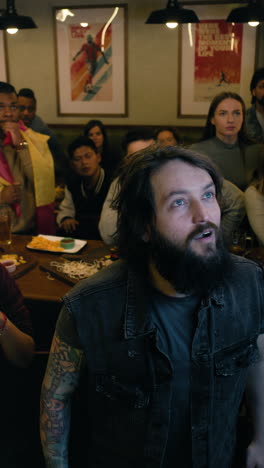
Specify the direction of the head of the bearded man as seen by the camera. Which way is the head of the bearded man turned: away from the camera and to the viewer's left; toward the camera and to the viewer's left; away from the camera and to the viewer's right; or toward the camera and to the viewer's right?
toward the camera and to the viewer's right

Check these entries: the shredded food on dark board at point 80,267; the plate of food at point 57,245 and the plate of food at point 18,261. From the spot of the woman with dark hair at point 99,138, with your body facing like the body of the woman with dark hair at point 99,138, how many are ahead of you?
3

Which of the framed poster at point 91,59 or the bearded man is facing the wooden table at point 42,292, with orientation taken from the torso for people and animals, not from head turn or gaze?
the framed poster

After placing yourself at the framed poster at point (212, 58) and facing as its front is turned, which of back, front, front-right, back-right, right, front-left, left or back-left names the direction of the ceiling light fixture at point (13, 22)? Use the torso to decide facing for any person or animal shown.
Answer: front-right

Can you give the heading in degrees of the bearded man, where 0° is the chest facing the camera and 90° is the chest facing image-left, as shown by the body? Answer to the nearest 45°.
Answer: approximately 315°

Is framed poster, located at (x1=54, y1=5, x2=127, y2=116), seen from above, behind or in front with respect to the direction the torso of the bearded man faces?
behind

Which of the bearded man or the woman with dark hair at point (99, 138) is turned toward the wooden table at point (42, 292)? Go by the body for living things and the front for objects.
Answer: the woman with dark hair

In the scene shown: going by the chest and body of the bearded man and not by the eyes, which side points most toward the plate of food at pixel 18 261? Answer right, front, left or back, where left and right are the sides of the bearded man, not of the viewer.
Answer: back

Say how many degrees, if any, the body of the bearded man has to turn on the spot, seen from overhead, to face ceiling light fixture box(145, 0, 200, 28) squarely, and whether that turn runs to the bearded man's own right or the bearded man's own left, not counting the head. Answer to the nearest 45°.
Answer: approximately 135° to the bearded man's own left
